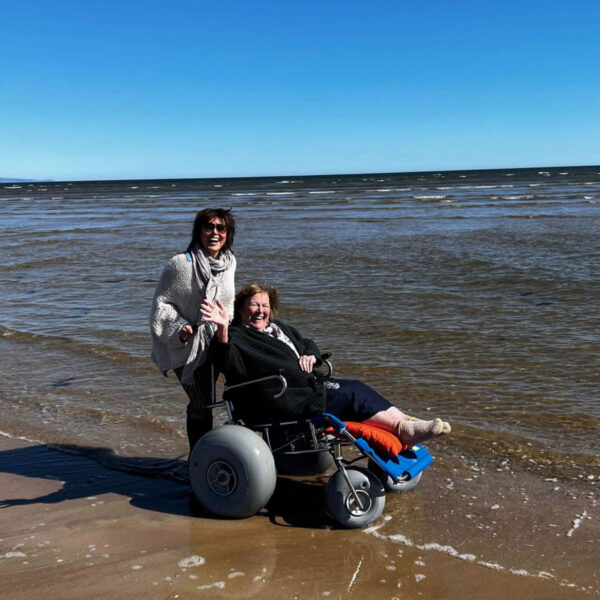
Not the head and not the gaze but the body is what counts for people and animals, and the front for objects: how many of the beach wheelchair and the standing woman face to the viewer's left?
0

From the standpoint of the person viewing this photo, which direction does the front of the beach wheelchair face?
facing the viewer and to the right of the viewer

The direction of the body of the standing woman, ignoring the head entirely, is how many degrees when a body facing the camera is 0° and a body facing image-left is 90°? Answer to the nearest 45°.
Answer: approximately 315°

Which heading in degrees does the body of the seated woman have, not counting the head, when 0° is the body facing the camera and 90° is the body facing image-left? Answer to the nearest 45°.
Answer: approximately 315°
